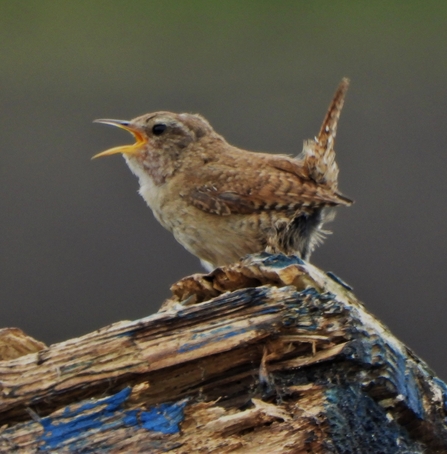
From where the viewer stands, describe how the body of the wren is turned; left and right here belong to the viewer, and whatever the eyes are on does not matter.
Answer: facing to the left of the viewer
